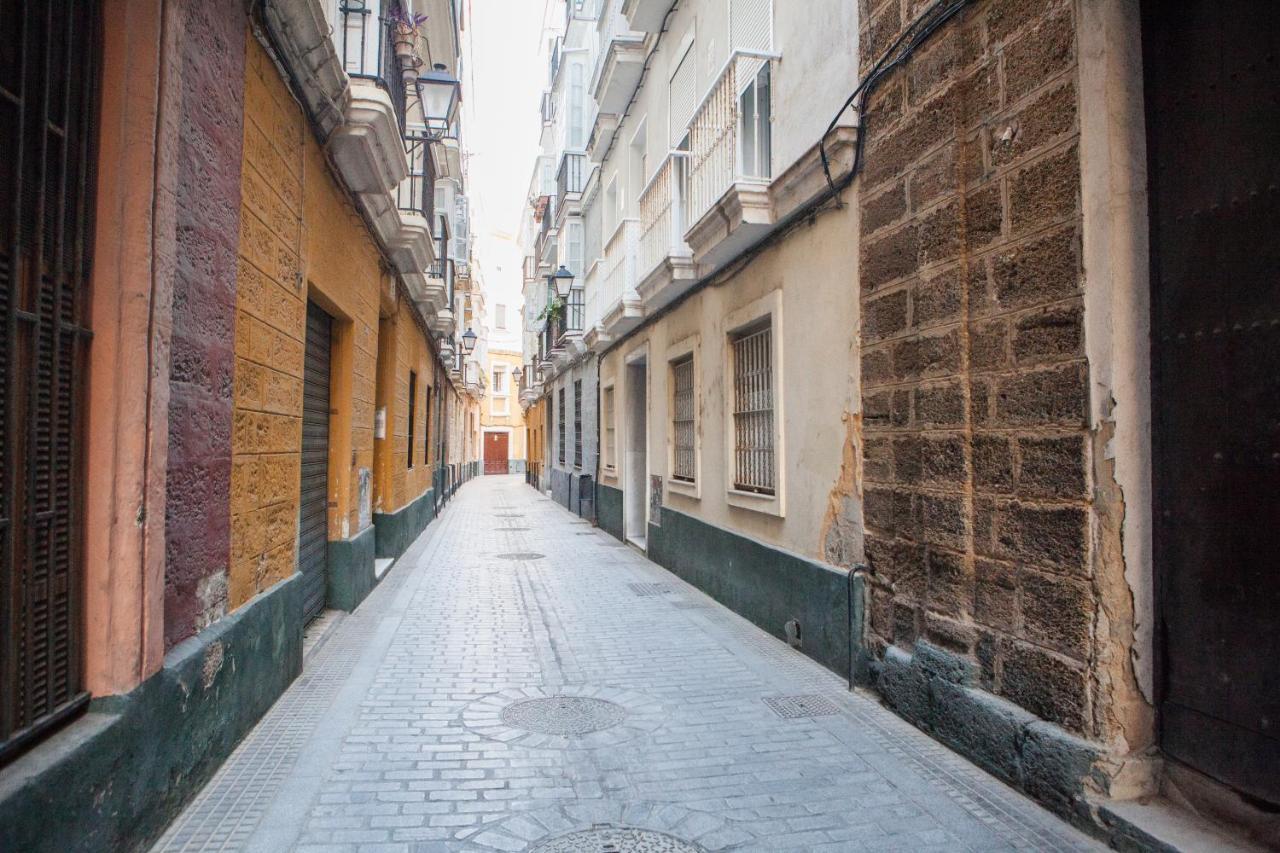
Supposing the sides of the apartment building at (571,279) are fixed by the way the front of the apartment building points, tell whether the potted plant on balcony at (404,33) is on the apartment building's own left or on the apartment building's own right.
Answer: on the apartment building's own left

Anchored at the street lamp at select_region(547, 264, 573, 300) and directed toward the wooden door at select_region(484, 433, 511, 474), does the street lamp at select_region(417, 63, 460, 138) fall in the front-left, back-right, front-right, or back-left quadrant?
back-left

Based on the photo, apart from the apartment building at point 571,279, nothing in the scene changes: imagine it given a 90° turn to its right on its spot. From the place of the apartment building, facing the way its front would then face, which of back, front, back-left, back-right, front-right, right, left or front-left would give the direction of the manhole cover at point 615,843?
back

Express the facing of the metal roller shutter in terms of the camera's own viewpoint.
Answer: facing to the right of the viewer

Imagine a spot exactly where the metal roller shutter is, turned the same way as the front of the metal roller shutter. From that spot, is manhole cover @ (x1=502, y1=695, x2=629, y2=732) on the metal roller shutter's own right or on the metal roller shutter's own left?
on the metal roller shutter's own right

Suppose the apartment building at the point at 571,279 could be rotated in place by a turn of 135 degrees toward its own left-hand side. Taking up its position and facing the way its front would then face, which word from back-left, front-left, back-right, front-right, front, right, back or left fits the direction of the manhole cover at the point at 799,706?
front-right

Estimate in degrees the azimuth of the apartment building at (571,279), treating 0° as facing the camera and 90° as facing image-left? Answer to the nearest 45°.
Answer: approximately 90°

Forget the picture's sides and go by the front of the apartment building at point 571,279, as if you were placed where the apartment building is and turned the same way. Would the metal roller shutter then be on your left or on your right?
on your left

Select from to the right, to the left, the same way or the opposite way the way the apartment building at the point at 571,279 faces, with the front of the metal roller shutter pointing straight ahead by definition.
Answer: the opposite way

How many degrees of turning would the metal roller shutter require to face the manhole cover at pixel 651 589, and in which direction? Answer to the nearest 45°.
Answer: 0° — it already faces it

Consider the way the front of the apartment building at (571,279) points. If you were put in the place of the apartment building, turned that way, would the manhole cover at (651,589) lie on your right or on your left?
on your left

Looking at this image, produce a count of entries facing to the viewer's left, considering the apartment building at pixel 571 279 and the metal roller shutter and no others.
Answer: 1

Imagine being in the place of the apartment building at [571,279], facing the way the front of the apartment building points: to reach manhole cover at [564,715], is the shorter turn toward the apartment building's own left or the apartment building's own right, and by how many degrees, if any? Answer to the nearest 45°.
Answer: approximately 90° to the apartment building's own left

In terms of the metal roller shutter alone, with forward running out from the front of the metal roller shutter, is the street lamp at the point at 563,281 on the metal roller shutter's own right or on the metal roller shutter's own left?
on the metal roller shutter's own left
